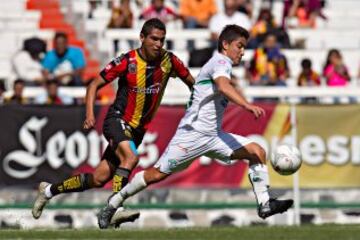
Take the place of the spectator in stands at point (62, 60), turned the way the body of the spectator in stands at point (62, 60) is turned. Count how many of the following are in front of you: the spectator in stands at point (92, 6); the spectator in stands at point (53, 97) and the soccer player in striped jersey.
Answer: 2

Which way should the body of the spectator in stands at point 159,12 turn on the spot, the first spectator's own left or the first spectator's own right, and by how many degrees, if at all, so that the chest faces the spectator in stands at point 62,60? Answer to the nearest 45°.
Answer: approximately 45° to the first spectator's own right

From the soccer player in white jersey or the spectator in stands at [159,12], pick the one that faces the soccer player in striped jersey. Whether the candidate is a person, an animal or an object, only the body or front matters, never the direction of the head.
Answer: the spectator in stands

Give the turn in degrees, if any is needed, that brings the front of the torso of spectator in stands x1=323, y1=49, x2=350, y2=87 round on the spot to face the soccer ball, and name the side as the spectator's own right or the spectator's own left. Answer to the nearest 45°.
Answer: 0° — they already face it

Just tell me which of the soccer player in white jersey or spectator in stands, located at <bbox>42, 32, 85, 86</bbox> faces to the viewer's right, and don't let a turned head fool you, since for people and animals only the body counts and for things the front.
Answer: the soccer player in white jersey

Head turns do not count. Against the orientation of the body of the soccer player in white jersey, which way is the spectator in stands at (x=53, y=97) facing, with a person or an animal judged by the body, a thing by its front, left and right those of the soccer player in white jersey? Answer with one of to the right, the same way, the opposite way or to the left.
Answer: to the right

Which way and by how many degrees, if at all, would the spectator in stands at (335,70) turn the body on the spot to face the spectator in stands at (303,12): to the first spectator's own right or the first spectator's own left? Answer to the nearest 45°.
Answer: approximately 180°

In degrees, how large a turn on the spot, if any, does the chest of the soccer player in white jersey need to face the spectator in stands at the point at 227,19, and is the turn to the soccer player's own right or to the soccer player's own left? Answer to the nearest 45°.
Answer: approximately 90° to the soccer player's own left

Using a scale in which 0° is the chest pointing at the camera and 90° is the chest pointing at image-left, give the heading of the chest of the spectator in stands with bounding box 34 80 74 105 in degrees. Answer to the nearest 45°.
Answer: approximately 0°

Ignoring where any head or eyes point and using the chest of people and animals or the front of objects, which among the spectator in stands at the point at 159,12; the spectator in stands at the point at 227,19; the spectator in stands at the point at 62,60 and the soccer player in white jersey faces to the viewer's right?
the soccer player in white jersey
